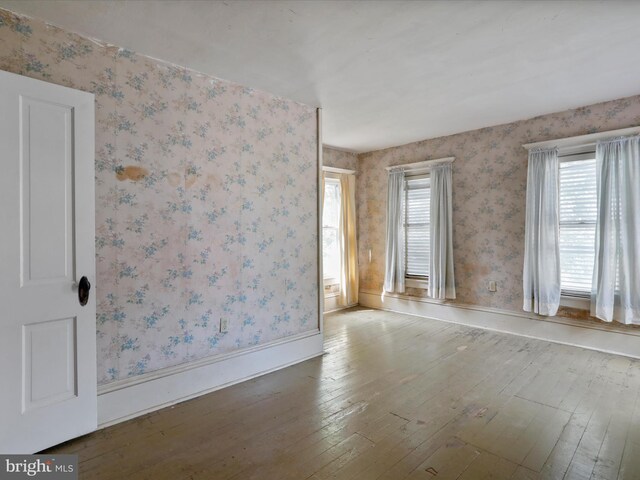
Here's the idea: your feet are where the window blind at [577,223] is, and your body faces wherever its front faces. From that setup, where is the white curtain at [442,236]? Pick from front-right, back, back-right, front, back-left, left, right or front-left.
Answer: right

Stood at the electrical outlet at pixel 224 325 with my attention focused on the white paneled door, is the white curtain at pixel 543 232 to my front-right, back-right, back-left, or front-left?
back-left

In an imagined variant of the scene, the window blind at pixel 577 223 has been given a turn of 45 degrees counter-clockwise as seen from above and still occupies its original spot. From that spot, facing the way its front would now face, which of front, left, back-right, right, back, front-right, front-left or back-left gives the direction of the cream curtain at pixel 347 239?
back-right

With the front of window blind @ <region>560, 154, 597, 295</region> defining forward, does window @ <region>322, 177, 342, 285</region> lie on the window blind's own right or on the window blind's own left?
on the window blind's own right

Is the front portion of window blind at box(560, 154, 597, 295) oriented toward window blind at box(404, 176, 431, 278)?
no

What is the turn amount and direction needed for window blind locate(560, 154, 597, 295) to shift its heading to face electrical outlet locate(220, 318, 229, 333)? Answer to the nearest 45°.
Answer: approximately 45° to its right

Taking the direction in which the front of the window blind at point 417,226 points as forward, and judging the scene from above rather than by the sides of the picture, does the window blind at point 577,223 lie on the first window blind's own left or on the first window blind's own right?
on the first window blind's own left

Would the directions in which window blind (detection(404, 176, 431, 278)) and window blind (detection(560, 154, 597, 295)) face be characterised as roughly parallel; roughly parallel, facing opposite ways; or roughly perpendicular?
roughly parallel

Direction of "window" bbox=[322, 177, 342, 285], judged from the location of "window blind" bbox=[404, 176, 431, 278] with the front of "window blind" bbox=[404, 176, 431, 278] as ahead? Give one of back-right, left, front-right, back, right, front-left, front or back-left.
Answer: front-right

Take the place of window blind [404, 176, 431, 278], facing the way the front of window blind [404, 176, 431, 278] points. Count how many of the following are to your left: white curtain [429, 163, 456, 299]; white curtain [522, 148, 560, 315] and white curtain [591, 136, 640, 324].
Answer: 3

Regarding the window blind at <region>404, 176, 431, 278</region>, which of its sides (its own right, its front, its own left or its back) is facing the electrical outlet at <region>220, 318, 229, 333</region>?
front

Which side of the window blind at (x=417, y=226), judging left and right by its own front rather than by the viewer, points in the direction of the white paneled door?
front

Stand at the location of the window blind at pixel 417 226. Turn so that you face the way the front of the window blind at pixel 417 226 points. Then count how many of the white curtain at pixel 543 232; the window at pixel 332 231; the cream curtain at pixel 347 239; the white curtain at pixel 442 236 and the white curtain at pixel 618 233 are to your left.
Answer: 3

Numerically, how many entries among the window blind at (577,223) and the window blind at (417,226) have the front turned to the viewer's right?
0

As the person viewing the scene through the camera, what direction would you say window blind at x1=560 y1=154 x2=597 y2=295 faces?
facing the viewer
